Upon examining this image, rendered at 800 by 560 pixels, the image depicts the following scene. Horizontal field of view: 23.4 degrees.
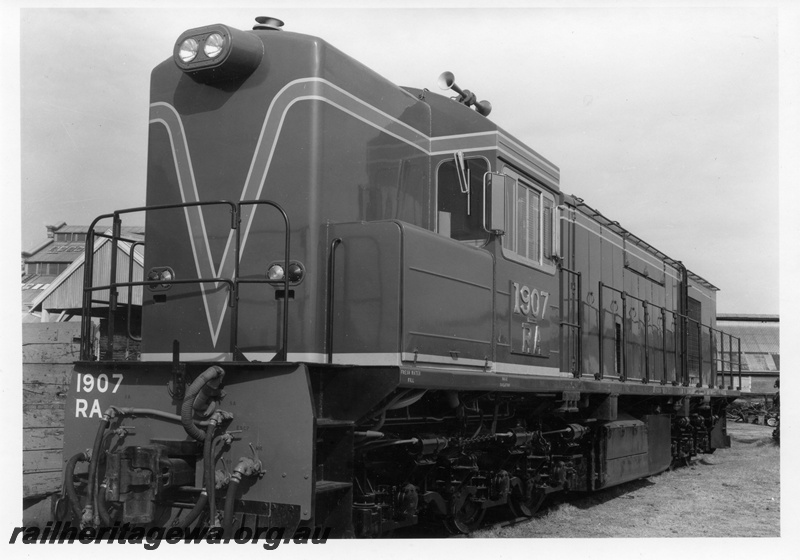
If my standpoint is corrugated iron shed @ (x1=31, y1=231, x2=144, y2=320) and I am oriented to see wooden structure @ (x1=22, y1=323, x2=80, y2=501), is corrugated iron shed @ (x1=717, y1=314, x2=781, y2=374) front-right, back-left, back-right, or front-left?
back-left

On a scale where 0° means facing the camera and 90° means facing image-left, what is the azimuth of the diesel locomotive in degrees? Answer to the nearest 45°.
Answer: approximately 45°

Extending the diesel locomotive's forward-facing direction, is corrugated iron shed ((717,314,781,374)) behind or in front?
behind

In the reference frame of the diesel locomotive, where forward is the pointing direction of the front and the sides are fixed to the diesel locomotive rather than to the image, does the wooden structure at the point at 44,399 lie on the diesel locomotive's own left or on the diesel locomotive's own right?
on the diesel locomotive's own right

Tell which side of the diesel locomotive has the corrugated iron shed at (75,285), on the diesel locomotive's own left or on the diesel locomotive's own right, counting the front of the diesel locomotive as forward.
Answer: on the diesel locomotive's own right
